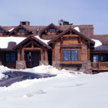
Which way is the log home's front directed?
toward the camera
